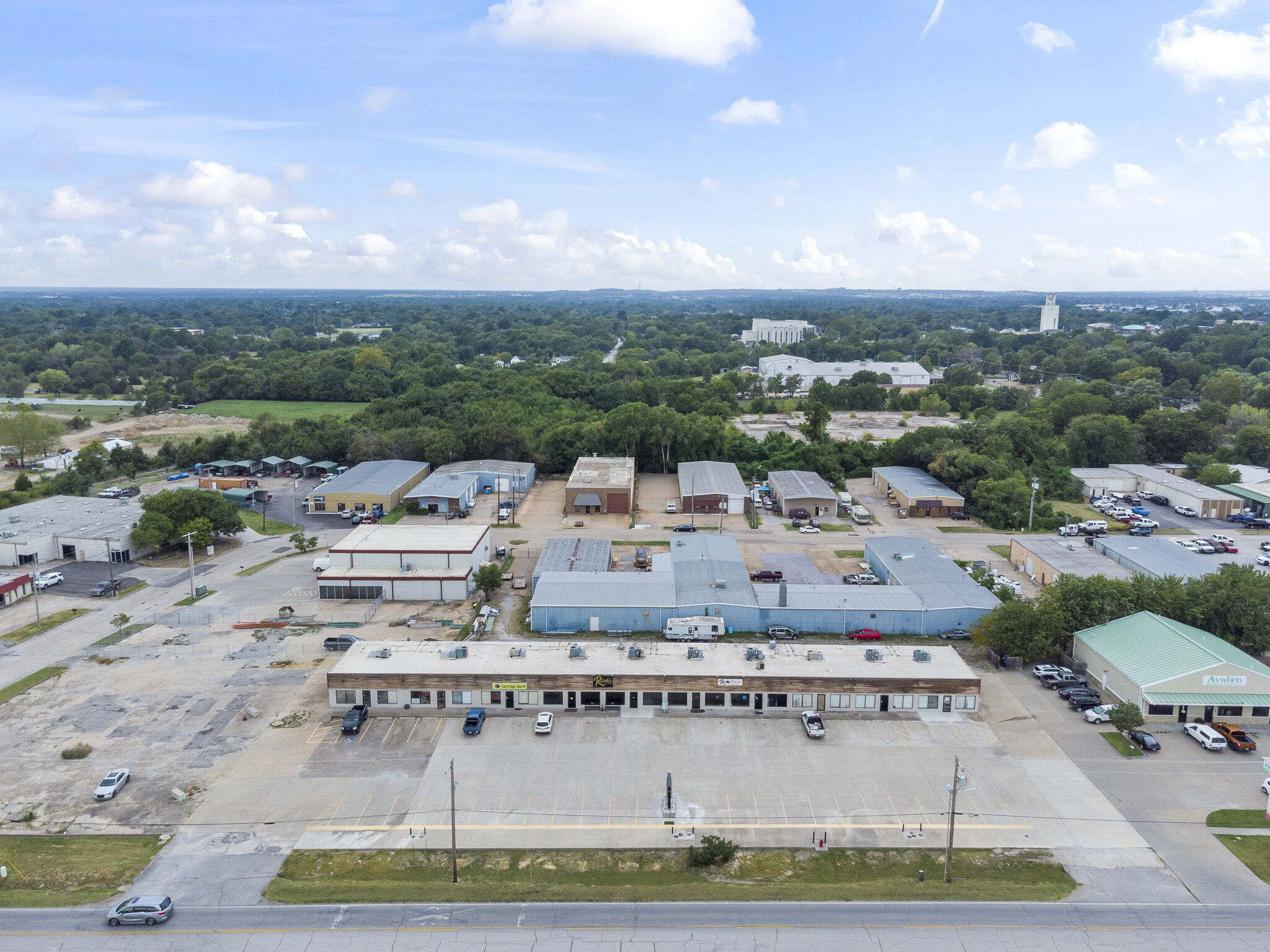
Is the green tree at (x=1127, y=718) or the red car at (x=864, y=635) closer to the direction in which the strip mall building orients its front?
the green tree

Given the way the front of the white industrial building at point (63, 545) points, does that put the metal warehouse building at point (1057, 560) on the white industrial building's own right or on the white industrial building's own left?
on the white industrial building's own left

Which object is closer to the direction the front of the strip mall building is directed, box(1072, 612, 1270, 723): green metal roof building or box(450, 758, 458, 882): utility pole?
the utility pole

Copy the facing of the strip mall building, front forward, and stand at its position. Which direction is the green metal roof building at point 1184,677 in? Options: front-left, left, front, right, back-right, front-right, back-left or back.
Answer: left

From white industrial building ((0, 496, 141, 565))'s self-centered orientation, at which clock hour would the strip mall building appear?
The strip mall building is roughly at 11 o'clock from the white industrial building.

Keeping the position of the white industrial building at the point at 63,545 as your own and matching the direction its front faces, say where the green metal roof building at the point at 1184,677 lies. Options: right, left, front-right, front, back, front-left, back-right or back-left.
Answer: front-left

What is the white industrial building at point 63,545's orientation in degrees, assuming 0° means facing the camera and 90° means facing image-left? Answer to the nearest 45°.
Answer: approximately 0°

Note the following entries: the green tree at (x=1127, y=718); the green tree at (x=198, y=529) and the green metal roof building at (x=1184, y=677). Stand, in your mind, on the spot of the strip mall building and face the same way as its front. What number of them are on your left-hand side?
2

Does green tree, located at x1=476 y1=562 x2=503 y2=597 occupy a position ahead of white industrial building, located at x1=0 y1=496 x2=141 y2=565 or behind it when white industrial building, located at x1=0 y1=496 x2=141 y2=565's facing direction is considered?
ahead

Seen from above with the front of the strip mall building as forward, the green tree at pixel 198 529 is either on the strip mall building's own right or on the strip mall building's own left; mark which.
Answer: on the strip mall building's own right

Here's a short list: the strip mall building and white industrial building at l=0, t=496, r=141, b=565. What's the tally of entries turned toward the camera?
2

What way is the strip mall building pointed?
toward the camera

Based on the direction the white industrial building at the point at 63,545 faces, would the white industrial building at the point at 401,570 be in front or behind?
in front

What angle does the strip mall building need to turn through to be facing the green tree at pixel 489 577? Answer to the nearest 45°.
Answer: approximately 135° to its right
